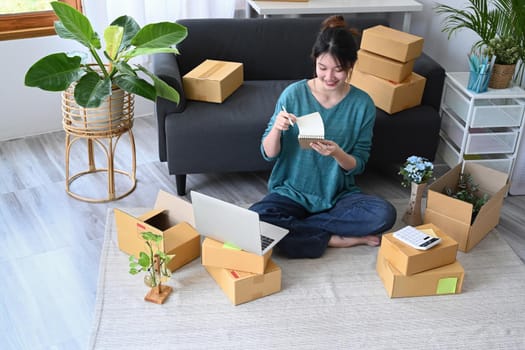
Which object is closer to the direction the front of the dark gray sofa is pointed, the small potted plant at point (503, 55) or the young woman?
the young woman

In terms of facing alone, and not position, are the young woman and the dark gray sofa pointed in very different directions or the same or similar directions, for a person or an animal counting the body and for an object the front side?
same or similar directions

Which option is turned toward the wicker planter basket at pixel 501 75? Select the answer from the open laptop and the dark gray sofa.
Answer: the open laptop

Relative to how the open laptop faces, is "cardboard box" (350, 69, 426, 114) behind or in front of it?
in front

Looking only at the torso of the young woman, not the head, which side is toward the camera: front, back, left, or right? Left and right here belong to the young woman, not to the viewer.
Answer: front

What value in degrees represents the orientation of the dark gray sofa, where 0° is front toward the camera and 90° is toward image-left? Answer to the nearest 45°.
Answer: approximately 0°

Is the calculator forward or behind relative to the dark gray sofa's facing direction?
forward

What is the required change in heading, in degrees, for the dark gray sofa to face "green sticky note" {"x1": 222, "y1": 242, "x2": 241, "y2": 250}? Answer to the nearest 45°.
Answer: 0° — it already faces it

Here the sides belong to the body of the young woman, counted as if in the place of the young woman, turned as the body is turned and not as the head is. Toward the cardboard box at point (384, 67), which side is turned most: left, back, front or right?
back

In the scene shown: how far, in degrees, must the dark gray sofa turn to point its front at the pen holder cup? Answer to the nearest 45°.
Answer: approximately 90° to its left

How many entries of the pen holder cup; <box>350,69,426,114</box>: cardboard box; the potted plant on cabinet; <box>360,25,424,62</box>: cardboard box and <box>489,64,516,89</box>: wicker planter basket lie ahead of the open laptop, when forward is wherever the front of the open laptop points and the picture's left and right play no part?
5

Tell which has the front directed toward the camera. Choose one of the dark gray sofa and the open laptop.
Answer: the dark gray sofa

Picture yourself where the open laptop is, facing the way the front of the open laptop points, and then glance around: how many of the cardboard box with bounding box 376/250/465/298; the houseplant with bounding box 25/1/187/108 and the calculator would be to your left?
1

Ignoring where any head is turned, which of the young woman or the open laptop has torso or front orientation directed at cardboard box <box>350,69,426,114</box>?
the open laptop

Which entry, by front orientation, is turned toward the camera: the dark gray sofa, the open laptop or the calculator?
the dark gray sofa
